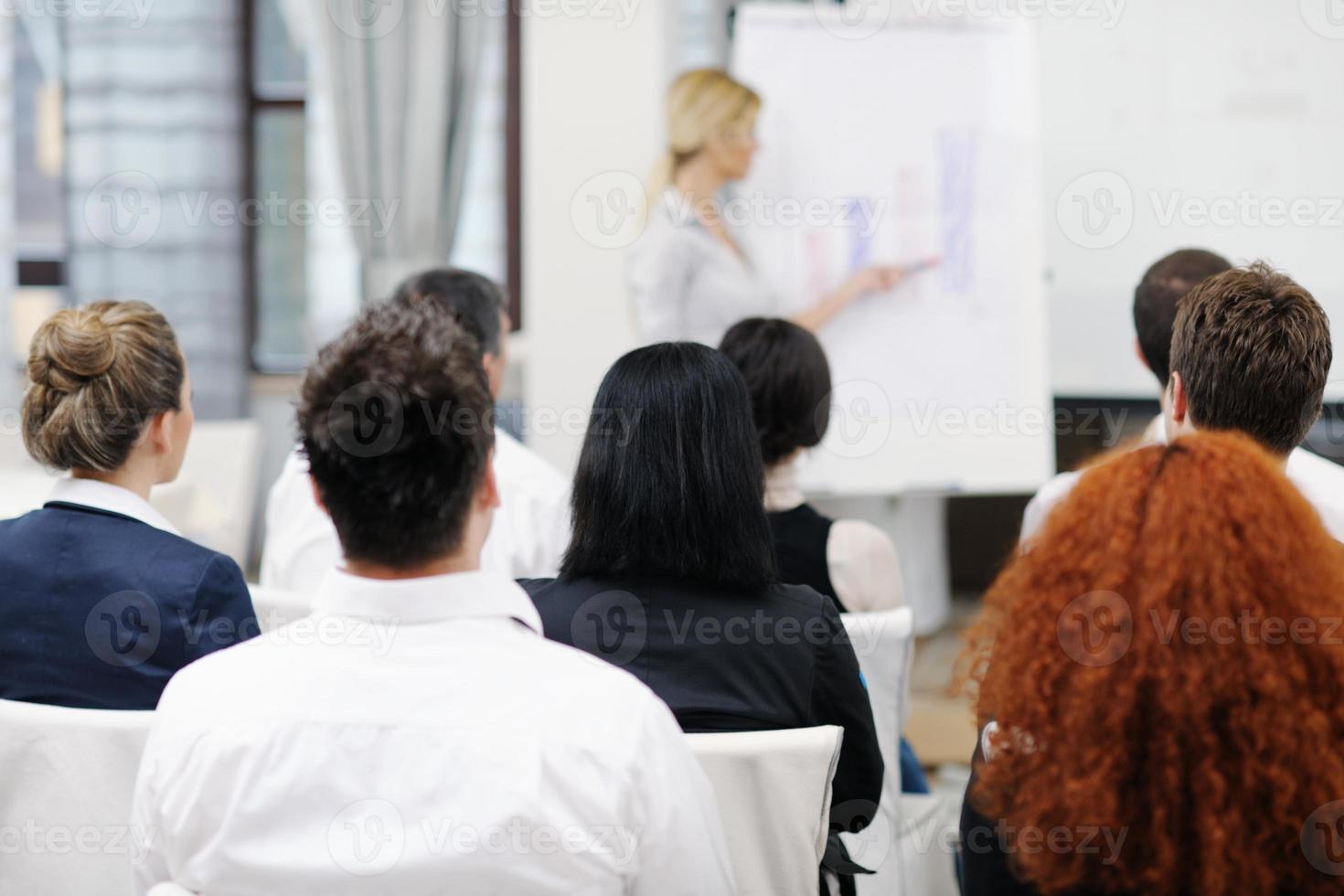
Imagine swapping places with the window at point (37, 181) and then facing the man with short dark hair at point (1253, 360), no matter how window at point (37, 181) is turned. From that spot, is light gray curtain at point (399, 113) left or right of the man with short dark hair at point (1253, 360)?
left

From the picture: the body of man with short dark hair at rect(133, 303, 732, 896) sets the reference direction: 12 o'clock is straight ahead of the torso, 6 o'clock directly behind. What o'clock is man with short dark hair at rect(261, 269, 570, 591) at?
man with short dark hair at rect(261, 269, 570, 591) is roughly at 12 o'clock from man with short dark hair at rect(133, 303, 732, 896).

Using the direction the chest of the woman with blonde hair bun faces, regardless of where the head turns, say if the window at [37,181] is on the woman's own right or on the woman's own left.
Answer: on the woman's own left

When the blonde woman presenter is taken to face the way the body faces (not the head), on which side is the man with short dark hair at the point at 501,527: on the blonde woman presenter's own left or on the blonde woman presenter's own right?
on the blonde woman presenter's own right

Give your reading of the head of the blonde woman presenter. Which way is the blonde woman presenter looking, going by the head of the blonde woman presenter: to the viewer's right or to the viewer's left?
to the viewer's right

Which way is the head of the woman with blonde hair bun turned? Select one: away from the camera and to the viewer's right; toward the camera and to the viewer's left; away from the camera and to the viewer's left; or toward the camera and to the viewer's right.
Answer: away from the camera and to the viewer's right

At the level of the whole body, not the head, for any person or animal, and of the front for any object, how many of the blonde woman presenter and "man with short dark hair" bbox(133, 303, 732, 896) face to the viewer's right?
1

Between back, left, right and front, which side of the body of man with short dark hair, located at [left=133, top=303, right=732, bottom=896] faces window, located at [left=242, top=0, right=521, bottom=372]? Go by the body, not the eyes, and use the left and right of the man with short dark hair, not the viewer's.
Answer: front

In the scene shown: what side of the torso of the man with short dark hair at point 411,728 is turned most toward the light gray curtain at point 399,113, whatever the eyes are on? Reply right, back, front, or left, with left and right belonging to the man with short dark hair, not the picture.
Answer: front

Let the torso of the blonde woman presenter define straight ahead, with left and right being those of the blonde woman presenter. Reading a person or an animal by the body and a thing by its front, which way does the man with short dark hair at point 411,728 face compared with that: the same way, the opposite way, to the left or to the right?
to the left

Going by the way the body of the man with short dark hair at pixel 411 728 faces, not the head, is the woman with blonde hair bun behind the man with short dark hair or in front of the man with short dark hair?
in front

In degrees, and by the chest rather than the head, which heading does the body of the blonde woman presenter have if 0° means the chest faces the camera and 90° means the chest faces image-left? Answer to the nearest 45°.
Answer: approximately 270°

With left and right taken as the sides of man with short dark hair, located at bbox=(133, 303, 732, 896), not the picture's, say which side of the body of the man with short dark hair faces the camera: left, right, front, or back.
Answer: back

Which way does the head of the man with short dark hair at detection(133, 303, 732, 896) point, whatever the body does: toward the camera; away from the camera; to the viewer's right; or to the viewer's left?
away from the camera

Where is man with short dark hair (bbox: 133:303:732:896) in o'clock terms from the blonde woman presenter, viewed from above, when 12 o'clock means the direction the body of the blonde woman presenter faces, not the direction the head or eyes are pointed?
The man with short dark hair is roughly at 3 o'clock from the blonde woman presenter.
